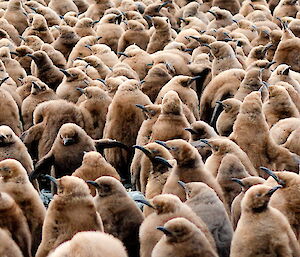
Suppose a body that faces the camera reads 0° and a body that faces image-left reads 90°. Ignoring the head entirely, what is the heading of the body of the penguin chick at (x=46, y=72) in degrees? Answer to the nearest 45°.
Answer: approximately 90°

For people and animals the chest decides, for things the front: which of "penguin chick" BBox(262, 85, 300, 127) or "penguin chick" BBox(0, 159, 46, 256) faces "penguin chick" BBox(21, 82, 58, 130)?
"penguin chick" BBox(262, 85, 300, 127)

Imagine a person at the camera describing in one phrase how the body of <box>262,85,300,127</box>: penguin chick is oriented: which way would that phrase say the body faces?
to the viewer's left
